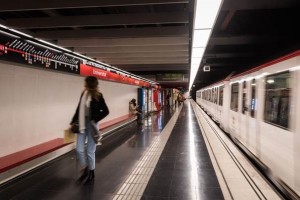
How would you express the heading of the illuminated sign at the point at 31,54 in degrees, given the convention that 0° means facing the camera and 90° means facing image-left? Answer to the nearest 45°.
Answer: approximately 315°

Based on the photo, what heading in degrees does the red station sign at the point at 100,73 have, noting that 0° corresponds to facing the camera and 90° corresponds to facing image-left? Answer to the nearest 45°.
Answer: approximately 315°

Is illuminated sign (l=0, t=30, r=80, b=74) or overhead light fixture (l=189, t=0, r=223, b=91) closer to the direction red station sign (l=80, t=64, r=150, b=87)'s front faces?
the overhead light fixture

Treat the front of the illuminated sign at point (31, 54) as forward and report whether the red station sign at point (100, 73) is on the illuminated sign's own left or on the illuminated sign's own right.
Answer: on the illuminated sign's own left

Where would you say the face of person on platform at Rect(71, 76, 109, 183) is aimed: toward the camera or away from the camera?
away from the camera

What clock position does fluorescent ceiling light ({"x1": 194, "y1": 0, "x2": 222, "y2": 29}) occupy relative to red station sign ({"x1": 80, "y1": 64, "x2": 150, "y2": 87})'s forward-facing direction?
The fluorescent ceiling light is roughly at 1 o'clock from the red station sign.
